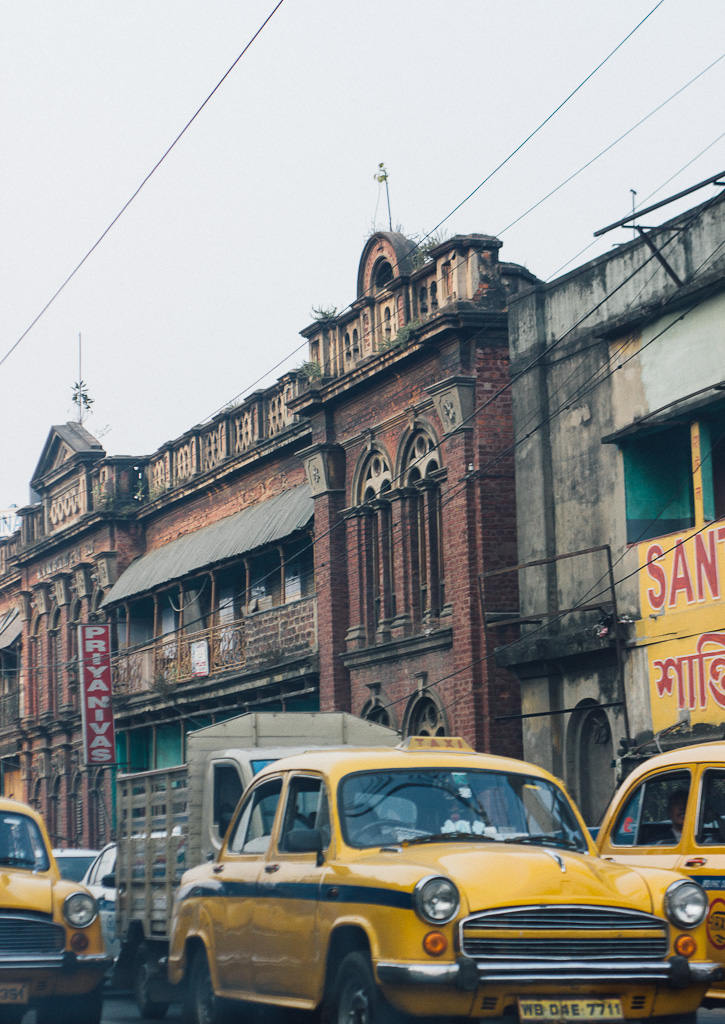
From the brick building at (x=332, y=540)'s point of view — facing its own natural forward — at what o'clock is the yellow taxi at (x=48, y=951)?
The yellow taxi is roughly at 11 o'clock from the brick building.

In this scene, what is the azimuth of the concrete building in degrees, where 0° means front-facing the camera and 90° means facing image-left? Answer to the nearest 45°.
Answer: approximately 45°

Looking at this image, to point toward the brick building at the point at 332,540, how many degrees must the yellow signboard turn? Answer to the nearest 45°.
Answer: approximately 90° to its right

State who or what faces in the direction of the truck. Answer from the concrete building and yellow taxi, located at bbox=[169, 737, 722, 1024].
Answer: the concrete building

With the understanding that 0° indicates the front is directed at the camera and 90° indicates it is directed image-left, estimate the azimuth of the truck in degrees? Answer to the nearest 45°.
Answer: approximately 315°

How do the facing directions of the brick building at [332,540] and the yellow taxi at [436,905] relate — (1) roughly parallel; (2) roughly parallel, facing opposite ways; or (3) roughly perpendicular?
roughly perpendicular

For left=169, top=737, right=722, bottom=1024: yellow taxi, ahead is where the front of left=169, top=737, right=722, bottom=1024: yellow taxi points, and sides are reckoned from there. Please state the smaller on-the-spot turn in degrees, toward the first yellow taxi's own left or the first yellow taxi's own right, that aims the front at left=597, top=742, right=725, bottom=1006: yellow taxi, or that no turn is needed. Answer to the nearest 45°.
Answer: approximately 90° to the first yellow taxi's own left

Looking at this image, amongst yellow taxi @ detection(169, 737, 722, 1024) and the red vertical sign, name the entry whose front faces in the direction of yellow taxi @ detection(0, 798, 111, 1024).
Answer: the red vertical sign

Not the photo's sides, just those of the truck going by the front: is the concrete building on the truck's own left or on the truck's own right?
on the truck's own left

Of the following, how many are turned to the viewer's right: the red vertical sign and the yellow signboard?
0

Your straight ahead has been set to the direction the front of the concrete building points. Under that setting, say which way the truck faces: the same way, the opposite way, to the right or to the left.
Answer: to the left

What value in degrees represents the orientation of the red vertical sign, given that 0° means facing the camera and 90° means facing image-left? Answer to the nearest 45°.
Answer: approximately 0°

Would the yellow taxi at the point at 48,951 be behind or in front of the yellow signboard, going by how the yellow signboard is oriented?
in front

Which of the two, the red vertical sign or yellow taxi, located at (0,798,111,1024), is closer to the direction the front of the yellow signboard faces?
the yellow taxi
